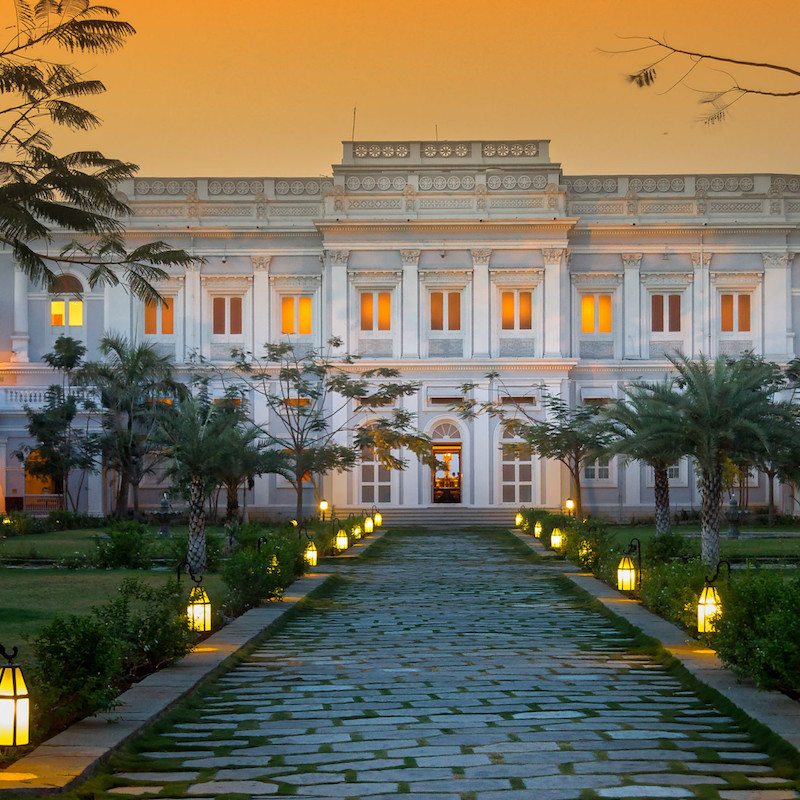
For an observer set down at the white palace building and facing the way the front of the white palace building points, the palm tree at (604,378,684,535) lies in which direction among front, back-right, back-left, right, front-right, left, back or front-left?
front

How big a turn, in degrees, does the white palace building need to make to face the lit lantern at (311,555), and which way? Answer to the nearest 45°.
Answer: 0° — it already faces it

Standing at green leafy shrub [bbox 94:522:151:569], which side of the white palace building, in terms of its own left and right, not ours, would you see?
front

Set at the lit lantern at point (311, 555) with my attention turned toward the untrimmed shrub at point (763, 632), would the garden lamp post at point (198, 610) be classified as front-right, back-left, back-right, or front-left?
front-right

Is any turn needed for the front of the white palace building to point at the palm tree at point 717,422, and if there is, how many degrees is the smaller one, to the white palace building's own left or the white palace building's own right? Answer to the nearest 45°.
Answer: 0° — it already faces it

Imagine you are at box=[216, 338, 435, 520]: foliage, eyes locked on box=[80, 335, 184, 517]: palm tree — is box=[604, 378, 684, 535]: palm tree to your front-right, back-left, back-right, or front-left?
back-left

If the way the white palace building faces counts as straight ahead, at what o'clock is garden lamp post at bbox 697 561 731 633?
The garden lamp post is roughly at 12 o'clock from the white palace building.

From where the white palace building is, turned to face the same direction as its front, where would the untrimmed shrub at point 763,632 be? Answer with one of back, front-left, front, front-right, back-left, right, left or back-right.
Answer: front

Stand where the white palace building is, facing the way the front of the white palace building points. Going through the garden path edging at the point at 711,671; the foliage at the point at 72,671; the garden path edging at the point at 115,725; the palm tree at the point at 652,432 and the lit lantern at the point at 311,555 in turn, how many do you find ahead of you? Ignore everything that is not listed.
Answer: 5

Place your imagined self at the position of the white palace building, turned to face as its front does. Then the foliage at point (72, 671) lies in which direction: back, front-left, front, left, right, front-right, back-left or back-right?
front

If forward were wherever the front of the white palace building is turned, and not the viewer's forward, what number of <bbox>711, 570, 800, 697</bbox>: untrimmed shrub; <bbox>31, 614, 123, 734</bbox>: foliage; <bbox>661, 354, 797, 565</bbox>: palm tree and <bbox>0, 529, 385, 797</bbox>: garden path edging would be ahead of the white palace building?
4

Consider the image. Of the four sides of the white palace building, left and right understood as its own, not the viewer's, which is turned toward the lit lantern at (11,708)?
front

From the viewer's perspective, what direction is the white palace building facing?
toward the camera

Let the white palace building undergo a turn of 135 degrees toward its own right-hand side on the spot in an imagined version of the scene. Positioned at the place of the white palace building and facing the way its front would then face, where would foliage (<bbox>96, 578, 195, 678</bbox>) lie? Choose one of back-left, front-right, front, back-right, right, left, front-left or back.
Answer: back-left

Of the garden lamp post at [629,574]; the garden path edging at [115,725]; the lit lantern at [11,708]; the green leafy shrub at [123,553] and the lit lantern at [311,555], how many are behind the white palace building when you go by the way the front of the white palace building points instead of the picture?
0
